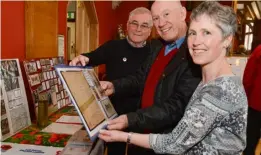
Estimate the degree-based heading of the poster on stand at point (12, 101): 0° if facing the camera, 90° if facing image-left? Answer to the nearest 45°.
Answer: approximately 315°

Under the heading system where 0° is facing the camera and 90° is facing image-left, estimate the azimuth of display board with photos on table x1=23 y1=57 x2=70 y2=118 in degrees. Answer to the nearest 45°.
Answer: approximately 315°
